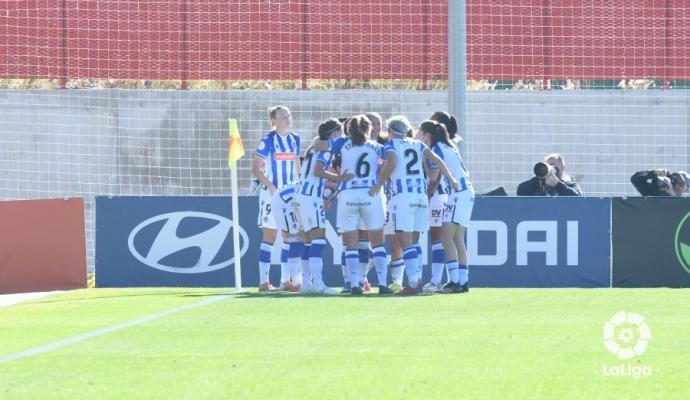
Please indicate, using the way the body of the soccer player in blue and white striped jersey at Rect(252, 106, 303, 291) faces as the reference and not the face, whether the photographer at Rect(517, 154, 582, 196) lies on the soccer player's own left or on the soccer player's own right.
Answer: on the soccer player's own left

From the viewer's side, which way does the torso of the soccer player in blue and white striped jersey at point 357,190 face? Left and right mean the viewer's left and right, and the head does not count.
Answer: facing away from the viewer

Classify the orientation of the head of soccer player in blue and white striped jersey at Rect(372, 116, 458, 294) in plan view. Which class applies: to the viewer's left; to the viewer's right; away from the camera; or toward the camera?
away from the camera

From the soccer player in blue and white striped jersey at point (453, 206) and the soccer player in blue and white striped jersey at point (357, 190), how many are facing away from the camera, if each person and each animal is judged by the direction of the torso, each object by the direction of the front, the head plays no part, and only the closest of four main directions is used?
1

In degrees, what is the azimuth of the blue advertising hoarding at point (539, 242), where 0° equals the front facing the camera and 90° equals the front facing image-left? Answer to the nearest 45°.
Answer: approximately 0°

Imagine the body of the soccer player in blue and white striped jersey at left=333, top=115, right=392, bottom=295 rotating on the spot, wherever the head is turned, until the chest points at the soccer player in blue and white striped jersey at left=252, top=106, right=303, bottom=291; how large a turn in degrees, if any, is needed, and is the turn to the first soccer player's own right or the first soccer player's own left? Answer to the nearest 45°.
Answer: approximately 45° to the first soccer player's own left

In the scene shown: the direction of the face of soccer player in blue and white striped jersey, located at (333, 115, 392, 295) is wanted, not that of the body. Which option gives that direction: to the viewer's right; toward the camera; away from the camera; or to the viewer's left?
away from the camera

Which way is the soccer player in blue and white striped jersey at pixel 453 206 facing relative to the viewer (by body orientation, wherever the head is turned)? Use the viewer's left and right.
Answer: facing to the left of the viewer

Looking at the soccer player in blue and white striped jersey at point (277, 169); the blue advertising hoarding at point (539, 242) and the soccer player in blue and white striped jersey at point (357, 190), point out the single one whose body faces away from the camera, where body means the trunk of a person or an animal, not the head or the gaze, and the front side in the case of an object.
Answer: the soccer player in blue and white striped jersey at point (357, 190)

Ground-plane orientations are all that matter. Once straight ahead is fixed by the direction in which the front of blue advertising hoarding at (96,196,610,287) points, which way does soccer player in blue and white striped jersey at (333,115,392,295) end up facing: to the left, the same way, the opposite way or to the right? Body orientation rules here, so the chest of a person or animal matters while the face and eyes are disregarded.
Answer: the opposite way

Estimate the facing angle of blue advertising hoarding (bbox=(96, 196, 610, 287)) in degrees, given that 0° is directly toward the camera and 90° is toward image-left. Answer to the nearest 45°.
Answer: approximately 0°

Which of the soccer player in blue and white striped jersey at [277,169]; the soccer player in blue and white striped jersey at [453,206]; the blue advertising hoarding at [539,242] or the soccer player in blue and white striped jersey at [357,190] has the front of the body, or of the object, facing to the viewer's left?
the soccer player in blue and white striped jersey at [453,206]

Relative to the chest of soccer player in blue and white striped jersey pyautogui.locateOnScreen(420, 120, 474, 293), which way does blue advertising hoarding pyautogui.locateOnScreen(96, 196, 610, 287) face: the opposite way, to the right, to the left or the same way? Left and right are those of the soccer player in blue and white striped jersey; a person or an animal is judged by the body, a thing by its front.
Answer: to the left

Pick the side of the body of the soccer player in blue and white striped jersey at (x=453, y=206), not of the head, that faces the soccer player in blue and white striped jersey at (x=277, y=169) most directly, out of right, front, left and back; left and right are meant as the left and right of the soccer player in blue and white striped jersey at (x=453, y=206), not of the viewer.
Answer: front

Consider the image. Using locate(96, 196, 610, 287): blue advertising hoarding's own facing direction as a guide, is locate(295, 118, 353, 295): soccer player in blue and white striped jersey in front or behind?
in front

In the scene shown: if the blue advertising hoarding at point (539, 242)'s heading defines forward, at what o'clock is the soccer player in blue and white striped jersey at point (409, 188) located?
The soccer player in blue and white striped jersey is roughly at 1 o'clock from the blue advertising hoarding.
